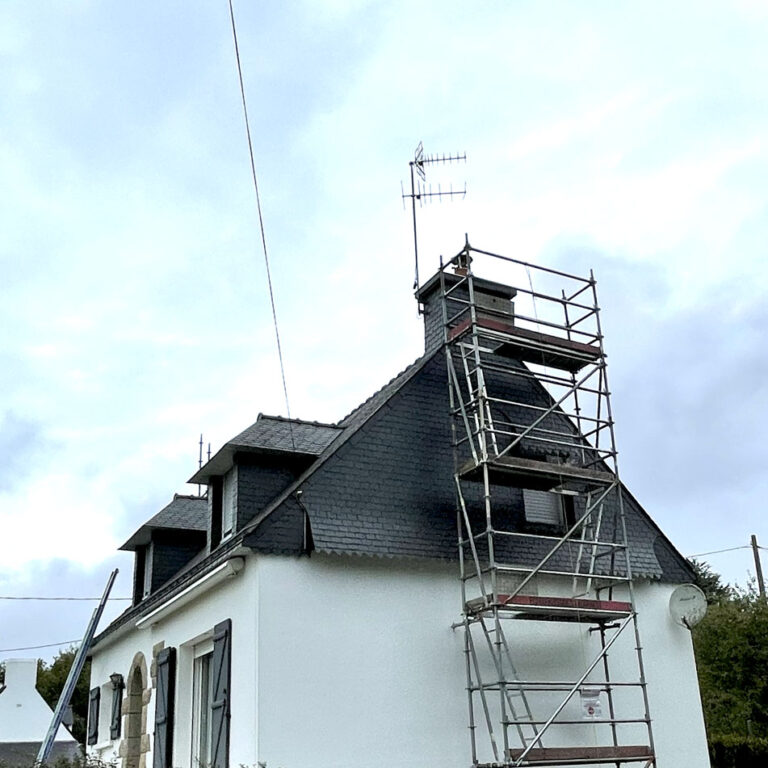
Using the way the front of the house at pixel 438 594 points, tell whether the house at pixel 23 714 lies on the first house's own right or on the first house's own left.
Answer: on the first house's own right

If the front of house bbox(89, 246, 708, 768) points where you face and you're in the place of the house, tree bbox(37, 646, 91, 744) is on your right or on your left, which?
on your right

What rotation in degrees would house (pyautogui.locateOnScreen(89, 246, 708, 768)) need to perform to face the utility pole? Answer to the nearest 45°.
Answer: approximately 180°

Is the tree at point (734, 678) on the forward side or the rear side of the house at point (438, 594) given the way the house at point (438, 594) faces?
on the rear side

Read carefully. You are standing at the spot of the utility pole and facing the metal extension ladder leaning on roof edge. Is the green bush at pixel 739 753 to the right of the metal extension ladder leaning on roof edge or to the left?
left

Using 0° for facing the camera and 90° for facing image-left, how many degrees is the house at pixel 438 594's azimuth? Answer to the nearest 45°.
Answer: approximately 45°
